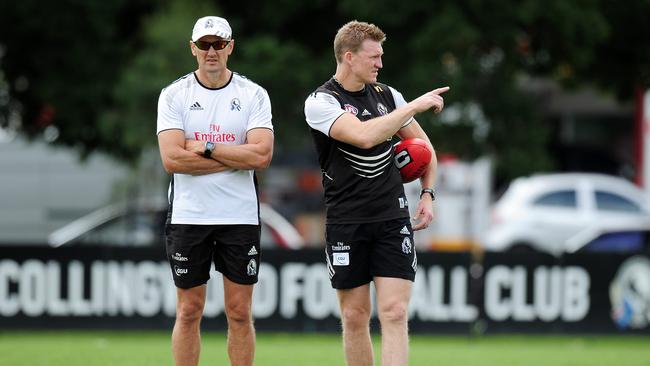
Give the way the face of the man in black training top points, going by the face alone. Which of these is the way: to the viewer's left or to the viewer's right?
to the viewer's right

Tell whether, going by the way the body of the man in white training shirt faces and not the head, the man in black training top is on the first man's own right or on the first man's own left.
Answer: on the first man's own left

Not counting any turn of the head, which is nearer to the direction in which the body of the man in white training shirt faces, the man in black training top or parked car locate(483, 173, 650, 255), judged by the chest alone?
the man in black training top

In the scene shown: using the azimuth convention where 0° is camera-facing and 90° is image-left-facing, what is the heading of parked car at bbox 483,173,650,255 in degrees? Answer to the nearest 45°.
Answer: approximately 270°

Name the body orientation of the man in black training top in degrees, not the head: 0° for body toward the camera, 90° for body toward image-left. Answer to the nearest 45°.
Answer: approximately 315°

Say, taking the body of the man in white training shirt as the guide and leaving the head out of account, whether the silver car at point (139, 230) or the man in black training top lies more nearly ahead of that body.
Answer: the man in black training top

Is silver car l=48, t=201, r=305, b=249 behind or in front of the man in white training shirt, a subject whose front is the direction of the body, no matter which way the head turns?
behind

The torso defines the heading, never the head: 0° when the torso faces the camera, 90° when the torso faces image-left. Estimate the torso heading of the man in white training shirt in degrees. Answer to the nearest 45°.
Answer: approximately 0°
